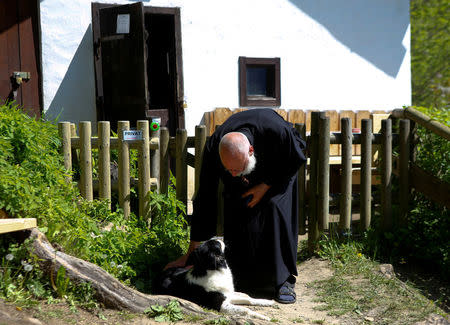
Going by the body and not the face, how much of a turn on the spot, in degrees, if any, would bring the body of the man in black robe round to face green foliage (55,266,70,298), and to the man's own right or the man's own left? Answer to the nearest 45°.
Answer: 0° — they already face it

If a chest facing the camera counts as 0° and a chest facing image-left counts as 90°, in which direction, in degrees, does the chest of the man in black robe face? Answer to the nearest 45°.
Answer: approximately 45°

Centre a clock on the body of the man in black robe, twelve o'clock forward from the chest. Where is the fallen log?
The fallen log is roughly at 12 o'clock from the man in black robe.

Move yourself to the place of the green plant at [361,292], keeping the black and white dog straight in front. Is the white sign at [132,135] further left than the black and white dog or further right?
right

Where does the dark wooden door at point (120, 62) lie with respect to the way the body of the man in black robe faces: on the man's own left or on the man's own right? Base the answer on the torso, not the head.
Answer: on the man's own right

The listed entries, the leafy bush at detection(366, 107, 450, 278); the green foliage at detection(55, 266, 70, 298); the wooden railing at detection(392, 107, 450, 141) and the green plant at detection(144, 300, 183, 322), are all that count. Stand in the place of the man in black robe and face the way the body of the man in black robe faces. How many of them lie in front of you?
2

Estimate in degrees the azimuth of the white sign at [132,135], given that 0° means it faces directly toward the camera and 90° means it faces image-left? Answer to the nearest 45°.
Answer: approximately 0°

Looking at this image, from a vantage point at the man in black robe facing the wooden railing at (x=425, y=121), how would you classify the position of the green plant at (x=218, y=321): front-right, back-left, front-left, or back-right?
back-right

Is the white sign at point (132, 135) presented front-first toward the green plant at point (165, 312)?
yes

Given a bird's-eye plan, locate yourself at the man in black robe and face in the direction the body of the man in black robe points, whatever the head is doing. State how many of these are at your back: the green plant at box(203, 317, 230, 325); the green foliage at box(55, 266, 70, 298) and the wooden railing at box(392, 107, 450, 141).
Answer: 1

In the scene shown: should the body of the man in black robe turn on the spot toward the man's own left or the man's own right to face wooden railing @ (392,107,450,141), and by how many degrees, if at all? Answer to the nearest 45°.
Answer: approximately 180°

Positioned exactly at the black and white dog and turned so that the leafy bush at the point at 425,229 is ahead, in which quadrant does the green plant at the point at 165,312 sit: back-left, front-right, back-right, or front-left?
back-right

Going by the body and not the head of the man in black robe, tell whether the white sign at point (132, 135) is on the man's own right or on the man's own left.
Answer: on the man's own right

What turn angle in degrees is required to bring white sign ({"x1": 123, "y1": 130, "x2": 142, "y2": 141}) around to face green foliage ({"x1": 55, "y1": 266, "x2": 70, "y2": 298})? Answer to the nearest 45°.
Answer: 0° — it already faces it
